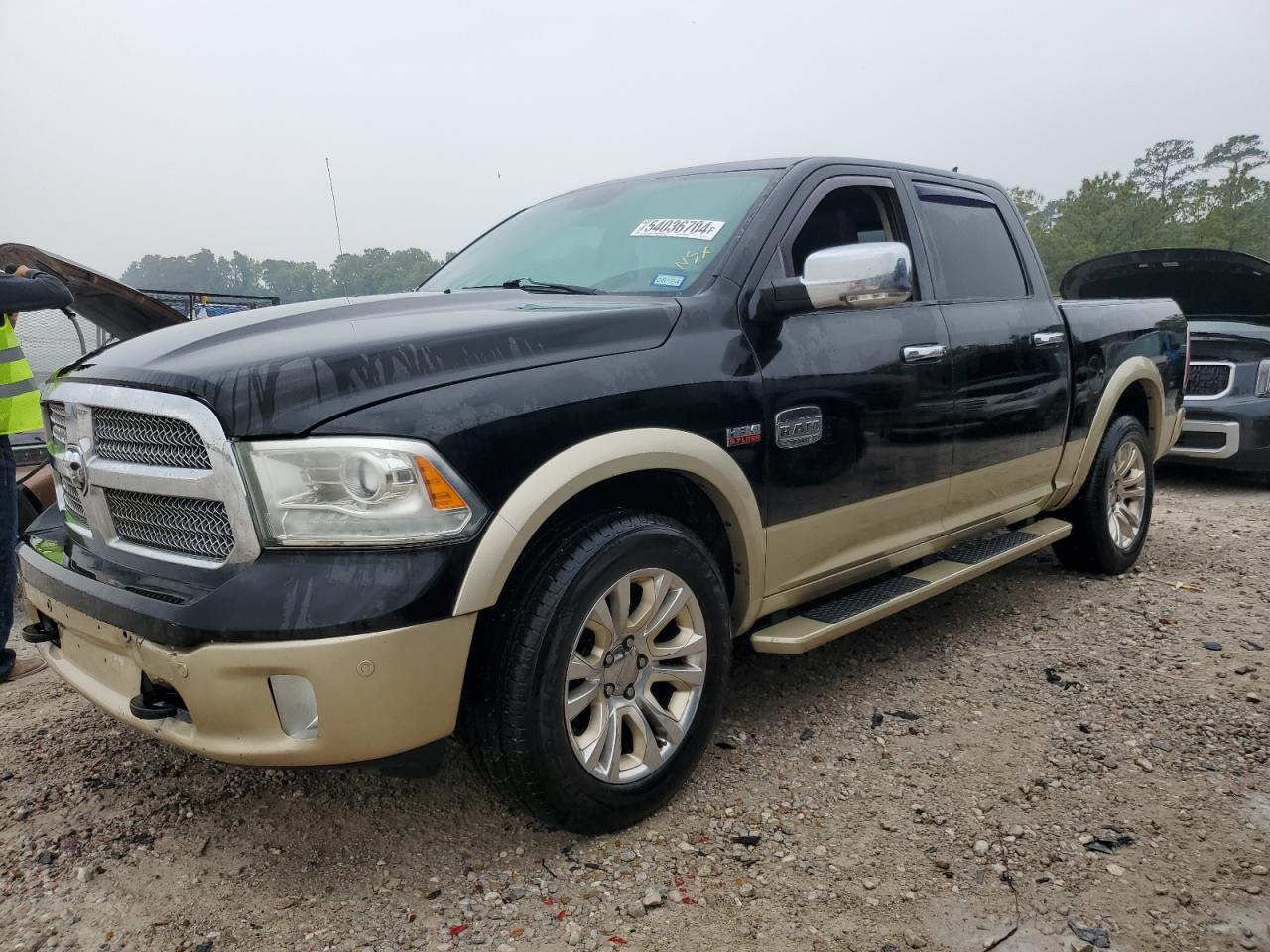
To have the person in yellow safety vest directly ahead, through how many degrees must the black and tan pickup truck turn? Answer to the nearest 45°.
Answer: approximately 90° to its right

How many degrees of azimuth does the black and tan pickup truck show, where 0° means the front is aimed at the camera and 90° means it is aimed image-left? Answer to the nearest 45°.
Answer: approximately 45°

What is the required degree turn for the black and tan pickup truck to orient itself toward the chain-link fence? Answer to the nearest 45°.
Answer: approximately 90° to its right
